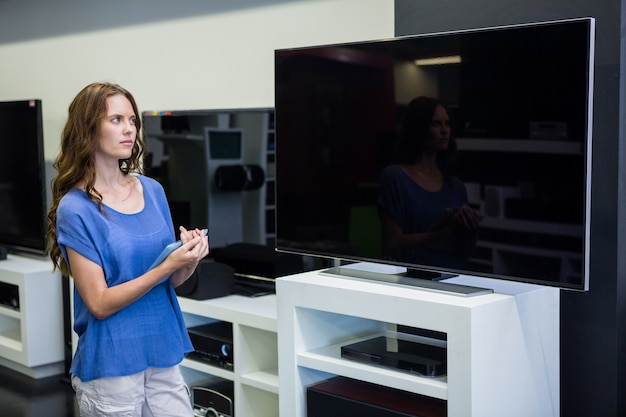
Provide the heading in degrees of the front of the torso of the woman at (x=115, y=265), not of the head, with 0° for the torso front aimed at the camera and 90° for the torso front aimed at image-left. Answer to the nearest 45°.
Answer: approximately 315°

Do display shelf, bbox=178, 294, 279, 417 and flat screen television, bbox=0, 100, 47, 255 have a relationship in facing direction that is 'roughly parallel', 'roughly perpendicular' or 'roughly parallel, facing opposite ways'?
roughly parallel

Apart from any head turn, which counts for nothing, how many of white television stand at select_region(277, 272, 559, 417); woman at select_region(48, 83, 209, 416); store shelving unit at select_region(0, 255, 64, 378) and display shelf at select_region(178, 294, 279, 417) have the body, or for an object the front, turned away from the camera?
0

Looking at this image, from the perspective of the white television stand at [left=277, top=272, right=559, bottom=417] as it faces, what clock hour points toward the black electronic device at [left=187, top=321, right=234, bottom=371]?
The black electronic device is roughly at 3 o'clock from the white television stand.

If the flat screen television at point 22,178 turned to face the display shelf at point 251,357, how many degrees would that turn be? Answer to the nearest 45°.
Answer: approximately 90° to its left

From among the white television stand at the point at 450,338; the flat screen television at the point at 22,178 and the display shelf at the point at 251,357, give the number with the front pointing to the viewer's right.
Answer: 0

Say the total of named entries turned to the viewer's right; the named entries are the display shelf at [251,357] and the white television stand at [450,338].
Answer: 0

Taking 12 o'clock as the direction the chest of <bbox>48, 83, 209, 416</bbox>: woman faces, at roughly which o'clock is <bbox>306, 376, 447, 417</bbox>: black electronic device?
The black electronic device is roughly at 10 o'clock from the woman.

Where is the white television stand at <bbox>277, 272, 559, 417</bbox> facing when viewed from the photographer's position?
facing the viewer and to the left of the viewer

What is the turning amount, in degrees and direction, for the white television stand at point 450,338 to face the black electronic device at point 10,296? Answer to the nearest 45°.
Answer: approximately 90° to its right

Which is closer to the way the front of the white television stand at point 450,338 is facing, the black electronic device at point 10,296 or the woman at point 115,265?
the woman

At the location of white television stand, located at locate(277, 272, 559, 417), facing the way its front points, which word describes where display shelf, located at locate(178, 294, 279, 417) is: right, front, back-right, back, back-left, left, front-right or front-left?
right

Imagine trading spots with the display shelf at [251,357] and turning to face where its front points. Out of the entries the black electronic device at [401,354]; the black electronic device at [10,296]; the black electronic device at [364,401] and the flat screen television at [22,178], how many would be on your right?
2

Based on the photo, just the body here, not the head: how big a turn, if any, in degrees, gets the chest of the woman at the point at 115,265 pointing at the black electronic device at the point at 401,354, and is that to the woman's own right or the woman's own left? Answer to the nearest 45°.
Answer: approximately 45° to the woman's own left

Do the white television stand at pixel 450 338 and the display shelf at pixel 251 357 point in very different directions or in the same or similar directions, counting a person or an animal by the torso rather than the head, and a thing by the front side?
same or similar directions
